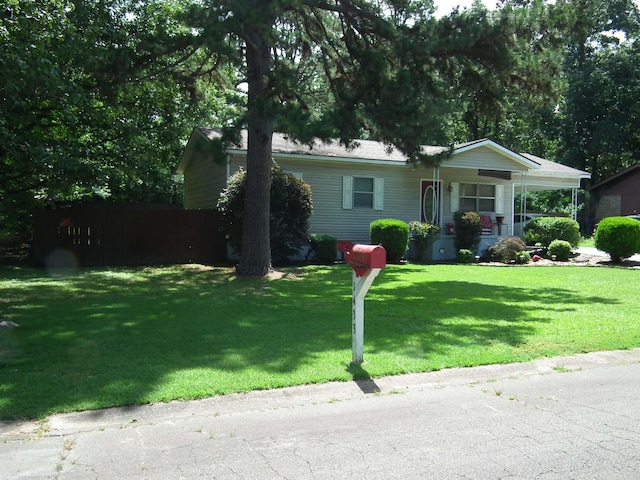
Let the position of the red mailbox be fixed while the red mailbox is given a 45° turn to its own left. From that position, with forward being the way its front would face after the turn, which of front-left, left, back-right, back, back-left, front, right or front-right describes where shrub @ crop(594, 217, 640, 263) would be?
front-left

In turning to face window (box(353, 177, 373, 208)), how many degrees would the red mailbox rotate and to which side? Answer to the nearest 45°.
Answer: approximately 135° to its left

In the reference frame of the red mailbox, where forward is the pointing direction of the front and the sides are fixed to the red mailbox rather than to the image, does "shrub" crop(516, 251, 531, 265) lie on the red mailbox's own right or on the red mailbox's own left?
on the red mailbox's own left

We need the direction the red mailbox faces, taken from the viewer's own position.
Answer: facing the viewer and to the right of the viewer

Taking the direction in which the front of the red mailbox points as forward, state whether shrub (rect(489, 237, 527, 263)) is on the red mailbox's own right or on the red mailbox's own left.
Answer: on the red mailbox's own left

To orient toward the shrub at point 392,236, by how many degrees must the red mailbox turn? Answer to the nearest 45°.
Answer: approximately 135° to its left

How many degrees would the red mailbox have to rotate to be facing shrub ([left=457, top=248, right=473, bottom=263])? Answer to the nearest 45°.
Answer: approximately 135° to its left
